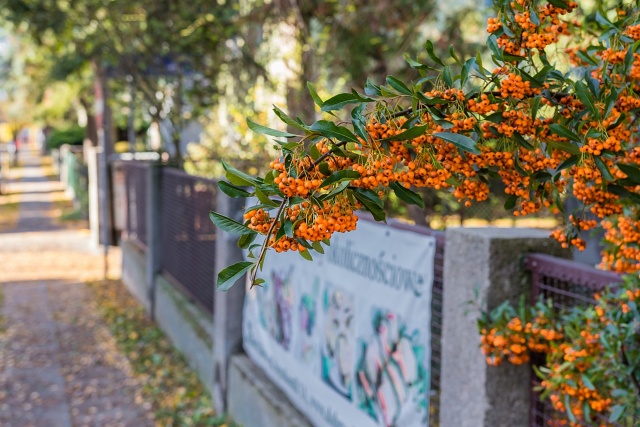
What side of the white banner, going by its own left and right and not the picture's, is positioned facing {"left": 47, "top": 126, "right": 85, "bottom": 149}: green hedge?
right

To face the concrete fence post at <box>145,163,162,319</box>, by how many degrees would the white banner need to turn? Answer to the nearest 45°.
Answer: approximately 90° to its right

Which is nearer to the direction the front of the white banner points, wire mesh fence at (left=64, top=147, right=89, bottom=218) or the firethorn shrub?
the firethorn shrub

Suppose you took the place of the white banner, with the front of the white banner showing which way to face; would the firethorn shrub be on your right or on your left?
on your left

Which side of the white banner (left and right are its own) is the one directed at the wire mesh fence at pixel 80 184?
right

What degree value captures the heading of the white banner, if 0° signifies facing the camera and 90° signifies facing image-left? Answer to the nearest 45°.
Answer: approximately 45°

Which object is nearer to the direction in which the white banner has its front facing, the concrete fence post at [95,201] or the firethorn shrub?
the firethorn shrub

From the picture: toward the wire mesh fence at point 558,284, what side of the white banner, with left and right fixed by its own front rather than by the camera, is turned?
left
